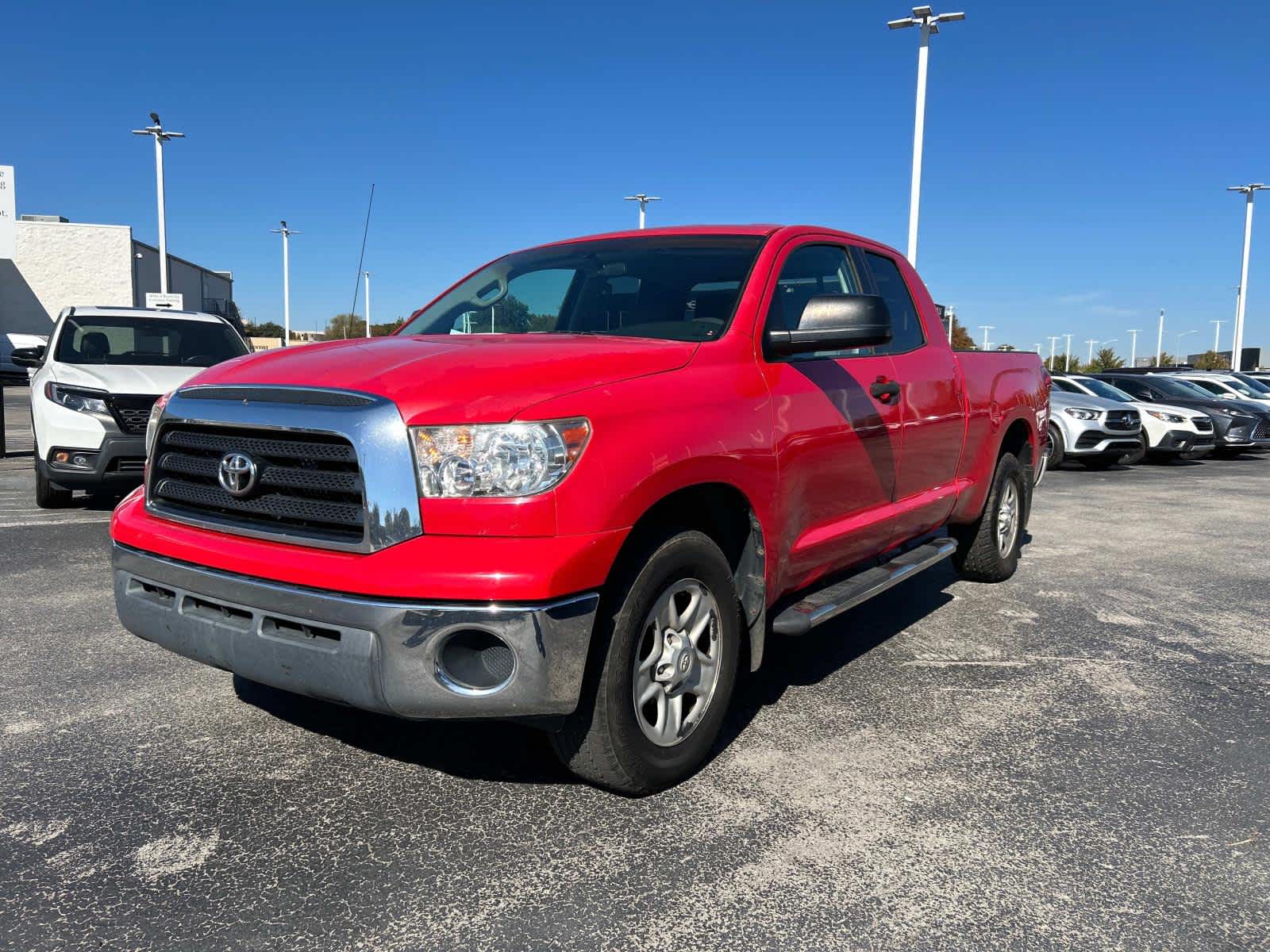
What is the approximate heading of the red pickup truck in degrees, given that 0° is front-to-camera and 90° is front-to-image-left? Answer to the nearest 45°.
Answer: approximately 45°

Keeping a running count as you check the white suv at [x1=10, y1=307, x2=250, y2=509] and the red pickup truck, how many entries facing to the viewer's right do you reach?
0

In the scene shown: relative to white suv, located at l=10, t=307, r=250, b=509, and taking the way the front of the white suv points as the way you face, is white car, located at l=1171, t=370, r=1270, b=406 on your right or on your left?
on your left

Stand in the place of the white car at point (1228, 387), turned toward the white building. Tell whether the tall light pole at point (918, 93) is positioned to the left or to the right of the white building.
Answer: left

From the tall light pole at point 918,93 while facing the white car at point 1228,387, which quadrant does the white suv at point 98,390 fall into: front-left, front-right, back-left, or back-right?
back-right

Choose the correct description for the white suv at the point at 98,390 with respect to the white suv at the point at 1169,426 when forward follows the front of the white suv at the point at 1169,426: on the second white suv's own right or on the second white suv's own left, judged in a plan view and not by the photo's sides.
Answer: on the second white suv's own right

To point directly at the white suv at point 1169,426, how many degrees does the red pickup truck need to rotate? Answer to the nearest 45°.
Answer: approximately 180°

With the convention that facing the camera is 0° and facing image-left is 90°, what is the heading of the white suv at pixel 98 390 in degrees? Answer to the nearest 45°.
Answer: approximately 0°
